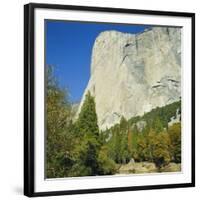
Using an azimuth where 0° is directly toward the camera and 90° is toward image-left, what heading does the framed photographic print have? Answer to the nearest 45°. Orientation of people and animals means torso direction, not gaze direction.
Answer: approximately 315°
